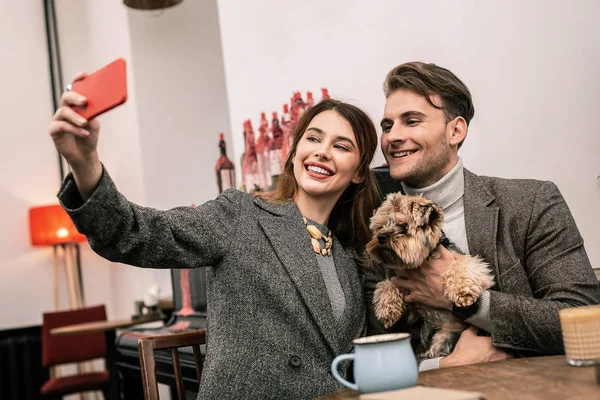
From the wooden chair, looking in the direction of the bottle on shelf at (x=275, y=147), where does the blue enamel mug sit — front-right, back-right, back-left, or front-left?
back-right

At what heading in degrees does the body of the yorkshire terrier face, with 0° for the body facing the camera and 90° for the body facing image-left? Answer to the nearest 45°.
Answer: approximately 45°

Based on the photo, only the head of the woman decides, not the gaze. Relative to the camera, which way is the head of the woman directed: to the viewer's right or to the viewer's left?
to the viewer's left

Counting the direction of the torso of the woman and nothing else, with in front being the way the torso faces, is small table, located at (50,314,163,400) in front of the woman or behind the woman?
behind

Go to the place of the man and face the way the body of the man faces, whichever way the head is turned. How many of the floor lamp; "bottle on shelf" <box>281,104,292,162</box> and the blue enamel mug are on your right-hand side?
2

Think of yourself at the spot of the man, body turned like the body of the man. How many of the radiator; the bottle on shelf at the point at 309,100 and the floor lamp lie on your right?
3

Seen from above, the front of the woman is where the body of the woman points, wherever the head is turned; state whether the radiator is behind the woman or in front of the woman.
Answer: behind

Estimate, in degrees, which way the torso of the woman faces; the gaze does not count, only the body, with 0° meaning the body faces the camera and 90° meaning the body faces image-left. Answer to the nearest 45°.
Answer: approximately 315°

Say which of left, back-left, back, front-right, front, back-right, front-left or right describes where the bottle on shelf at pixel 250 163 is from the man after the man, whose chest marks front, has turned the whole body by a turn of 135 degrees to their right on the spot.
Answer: front-left

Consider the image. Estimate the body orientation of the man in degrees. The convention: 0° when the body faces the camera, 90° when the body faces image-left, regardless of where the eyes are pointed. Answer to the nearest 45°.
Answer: approximately 45°

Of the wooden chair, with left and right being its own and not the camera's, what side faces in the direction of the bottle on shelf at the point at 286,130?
left

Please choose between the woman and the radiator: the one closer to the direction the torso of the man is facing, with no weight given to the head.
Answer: the woman

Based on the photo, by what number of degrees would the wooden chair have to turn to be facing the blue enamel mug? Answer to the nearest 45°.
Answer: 0° — it already faces it
